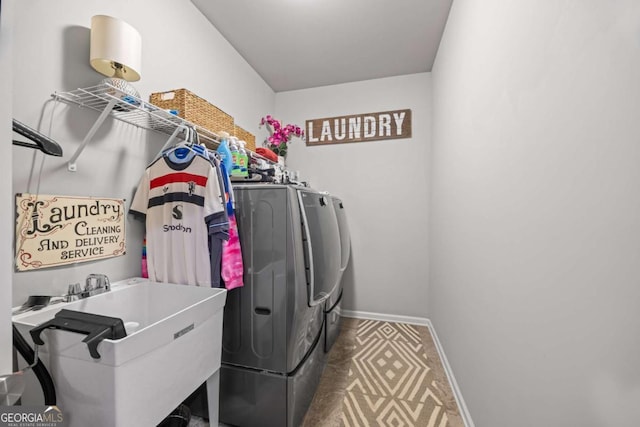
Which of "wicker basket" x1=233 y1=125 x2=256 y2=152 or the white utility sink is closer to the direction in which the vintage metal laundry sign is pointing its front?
the white utility sink

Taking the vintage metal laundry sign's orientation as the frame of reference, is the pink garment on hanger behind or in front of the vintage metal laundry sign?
in front

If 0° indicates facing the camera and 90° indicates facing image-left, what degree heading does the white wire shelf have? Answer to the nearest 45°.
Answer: approximately 315°

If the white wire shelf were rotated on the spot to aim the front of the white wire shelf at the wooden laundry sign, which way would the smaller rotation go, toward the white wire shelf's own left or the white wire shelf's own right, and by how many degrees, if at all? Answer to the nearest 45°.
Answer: approximately 45° to the white wire shelf's own left

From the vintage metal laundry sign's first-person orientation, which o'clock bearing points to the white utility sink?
The white utility sink is roughly at 1 o'clock from the vintage metal laundry sign.

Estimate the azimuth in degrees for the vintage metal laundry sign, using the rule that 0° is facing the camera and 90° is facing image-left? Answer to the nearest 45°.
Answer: approximately 315°
